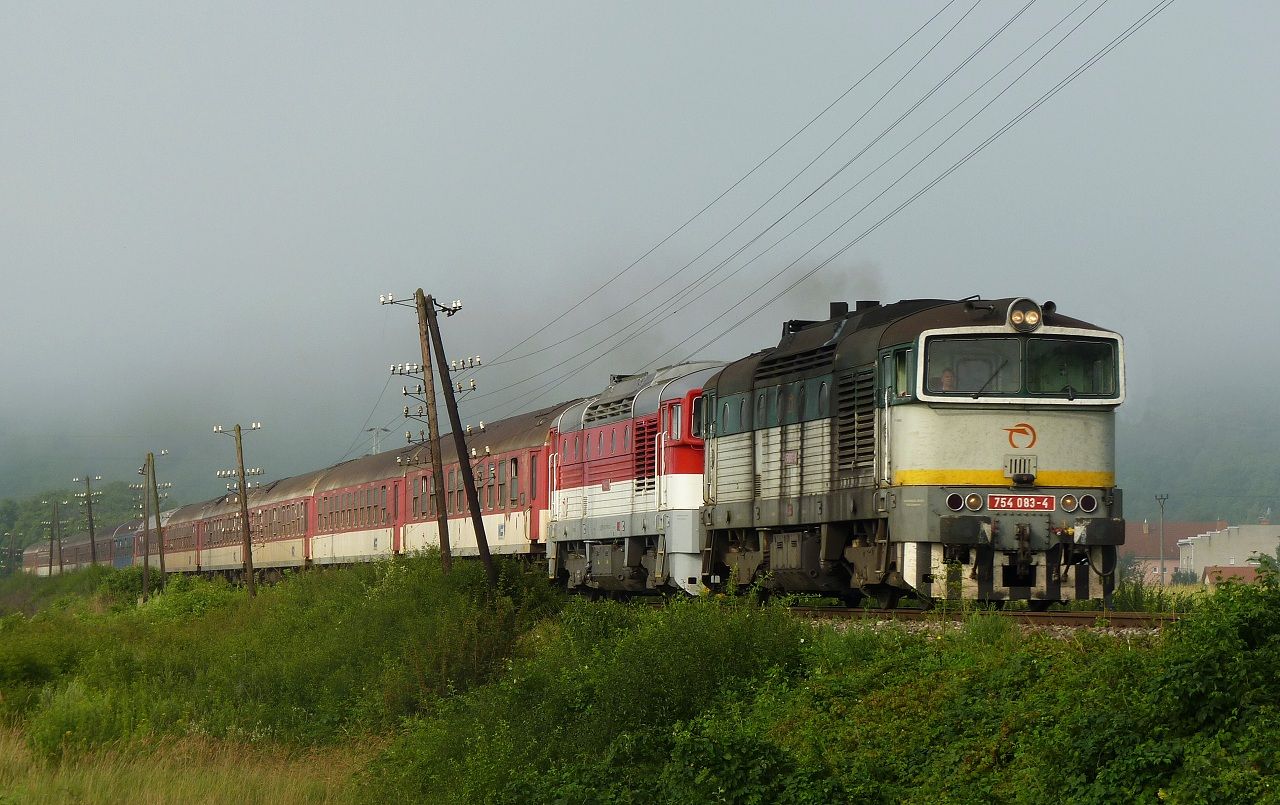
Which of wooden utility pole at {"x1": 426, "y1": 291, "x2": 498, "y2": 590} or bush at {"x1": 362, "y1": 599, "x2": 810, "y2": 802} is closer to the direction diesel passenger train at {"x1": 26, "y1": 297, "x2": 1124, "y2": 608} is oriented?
the bush

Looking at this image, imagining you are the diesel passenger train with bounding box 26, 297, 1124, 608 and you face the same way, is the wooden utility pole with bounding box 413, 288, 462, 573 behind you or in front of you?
behind

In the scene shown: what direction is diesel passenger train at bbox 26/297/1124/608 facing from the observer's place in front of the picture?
facing the viewer and to the right of the viewer

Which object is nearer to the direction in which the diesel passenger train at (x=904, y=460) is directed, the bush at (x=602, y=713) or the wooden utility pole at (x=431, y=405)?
the bush
